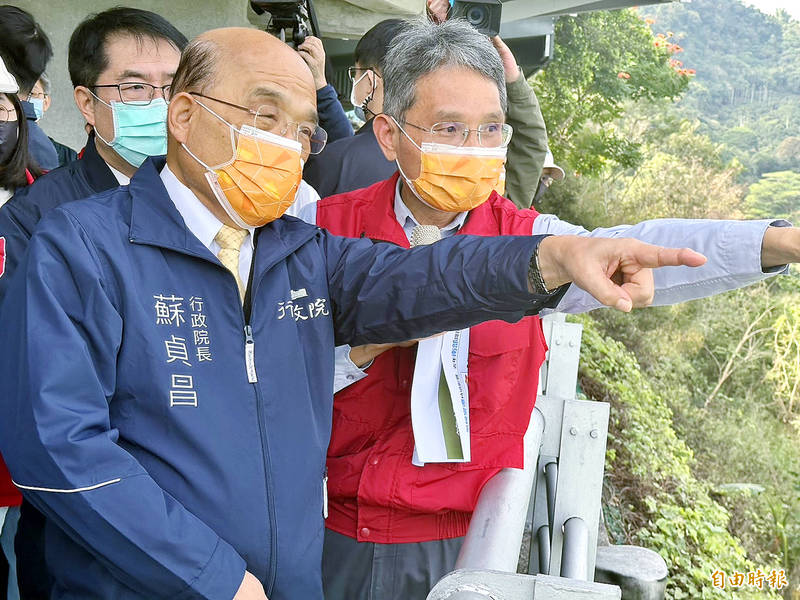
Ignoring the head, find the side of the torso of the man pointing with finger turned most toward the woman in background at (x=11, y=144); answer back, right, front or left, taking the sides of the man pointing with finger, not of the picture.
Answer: back

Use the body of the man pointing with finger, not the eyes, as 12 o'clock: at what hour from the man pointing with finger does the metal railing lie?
The metal railing is roughly at 10 o'clock from the man pointing with finger.

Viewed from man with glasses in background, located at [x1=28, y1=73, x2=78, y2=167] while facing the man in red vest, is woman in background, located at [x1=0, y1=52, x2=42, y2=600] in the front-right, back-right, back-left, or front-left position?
front-right

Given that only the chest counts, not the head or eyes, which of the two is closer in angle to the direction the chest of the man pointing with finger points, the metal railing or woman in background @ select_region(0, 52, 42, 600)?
the metal railing

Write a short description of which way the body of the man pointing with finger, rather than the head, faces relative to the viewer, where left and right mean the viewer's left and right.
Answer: facing the viewer and to the right of the viewer

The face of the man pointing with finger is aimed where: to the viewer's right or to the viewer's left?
to the viewer's right

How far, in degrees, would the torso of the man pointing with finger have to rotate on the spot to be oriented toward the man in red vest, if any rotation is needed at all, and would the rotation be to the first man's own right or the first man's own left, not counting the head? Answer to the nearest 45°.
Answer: approximately 90° to the first man's own left

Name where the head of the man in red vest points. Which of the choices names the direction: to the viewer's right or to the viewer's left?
to the viewer's right
